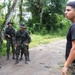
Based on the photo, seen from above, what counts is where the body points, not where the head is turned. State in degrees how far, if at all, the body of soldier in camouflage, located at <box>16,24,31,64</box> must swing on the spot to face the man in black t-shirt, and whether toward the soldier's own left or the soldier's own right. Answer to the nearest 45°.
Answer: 0° — they already face them

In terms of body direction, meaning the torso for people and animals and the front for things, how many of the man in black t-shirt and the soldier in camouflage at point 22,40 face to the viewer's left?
1

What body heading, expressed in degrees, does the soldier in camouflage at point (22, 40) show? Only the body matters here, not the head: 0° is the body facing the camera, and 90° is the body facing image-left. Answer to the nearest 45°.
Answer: approximately 0°

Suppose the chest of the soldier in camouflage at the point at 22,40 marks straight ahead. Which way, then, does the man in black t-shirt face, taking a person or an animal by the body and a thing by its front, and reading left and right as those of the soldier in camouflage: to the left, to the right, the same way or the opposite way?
to the right

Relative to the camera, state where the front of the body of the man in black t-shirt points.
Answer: to the viewer's left

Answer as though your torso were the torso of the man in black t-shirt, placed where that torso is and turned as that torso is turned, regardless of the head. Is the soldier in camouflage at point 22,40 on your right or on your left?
on your right
